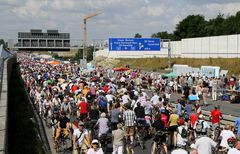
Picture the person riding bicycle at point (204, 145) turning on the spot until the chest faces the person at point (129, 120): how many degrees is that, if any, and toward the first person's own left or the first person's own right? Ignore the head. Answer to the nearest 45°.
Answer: approximately 45° to the first person's own left

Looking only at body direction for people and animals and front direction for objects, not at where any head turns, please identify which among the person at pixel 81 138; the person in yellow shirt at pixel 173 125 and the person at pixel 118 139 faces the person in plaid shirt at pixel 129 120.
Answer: the person at pixel 118 139

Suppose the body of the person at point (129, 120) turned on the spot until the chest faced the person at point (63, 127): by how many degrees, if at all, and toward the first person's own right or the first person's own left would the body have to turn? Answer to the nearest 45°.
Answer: approximately 90° to the first person's own left

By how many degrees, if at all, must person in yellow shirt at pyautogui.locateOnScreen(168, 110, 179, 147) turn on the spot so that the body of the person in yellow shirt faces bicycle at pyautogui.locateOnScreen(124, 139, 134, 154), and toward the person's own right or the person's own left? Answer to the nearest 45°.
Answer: approximately 135° to the person's own left

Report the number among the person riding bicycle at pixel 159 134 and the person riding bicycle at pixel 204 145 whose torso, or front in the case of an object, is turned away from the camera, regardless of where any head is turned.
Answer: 2

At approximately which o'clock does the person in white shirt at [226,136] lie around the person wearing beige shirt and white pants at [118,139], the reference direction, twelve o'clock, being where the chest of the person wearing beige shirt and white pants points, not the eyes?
The person in white shirt is roughly at 3 o'clock from the person wearing beige shirt and white pants.

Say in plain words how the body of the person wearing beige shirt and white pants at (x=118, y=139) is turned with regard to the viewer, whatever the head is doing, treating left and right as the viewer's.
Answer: facing away from the viewer

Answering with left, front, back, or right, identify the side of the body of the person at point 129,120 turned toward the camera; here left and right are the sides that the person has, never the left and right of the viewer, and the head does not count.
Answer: back

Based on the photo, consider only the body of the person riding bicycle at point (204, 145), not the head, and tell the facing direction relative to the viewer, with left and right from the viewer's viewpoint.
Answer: facing away from the viewer

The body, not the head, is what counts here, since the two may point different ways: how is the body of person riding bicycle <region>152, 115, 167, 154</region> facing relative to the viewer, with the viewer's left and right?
facing away from the viewer

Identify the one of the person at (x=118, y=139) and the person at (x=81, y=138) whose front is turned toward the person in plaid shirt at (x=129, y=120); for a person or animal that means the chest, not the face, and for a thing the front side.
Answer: the person at (x=118, y=139)

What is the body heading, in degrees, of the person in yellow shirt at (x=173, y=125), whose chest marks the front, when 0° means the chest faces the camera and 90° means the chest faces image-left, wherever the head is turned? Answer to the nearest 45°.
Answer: approximately 180°
